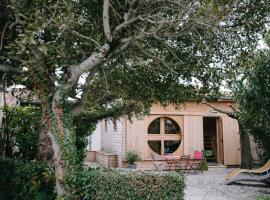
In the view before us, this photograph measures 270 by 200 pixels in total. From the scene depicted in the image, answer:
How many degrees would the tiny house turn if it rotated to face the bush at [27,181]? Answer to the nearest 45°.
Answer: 0° — it already faces it

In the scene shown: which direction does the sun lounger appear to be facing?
to the viewer's left

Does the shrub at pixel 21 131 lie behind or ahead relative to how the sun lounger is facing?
ahead

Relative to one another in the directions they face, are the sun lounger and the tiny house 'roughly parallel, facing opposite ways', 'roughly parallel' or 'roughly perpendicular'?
roughly perpendicular

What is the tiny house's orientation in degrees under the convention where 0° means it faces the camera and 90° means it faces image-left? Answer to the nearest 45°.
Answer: approximately 0°

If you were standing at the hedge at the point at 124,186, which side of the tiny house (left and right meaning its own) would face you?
front
